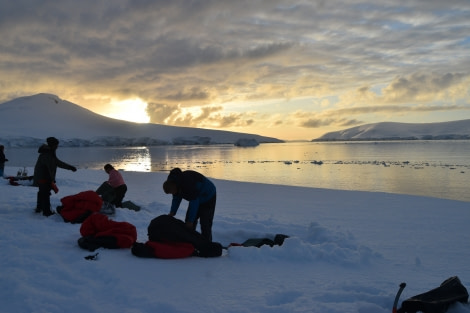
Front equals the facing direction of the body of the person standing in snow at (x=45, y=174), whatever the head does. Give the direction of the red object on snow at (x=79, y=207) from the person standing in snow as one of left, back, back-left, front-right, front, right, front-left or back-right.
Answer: front-right

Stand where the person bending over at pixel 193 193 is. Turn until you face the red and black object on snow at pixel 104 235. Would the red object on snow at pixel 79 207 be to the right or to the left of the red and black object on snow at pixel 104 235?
right

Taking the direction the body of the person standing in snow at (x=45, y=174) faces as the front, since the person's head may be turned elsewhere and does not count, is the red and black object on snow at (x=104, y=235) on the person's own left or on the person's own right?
on the person's own right

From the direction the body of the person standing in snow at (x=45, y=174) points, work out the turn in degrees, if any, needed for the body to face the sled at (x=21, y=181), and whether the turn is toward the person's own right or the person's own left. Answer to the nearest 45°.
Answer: approximately 90° to the person's own left

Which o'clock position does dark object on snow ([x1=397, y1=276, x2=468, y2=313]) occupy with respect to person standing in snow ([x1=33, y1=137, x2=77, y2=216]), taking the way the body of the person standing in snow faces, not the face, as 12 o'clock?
The dark object on snow is roughly at 2 o'clock from the person standing in snow.

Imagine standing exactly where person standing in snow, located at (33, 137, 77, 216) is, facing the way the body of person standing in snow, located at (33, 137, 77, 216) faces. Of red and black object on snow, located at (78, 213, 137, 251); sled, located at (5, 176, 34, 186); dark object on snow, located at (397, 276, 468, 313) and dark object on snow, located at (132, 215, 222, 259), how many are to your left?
1

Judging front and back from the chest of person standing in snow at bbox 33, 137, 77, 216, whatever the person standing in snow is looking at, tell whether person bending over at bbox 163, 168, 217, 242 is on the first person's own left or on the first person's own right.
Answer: on the first person's own right

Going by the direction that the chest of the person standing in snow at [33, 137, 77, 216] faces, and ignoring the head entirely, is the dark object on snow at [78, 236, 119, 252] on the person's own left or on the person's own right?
on the person's own right

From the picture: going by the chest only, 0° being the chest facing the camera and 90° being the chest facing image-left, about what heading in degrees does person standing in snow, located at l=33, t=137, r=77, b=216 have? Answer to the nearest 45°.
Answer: approximately 270°
